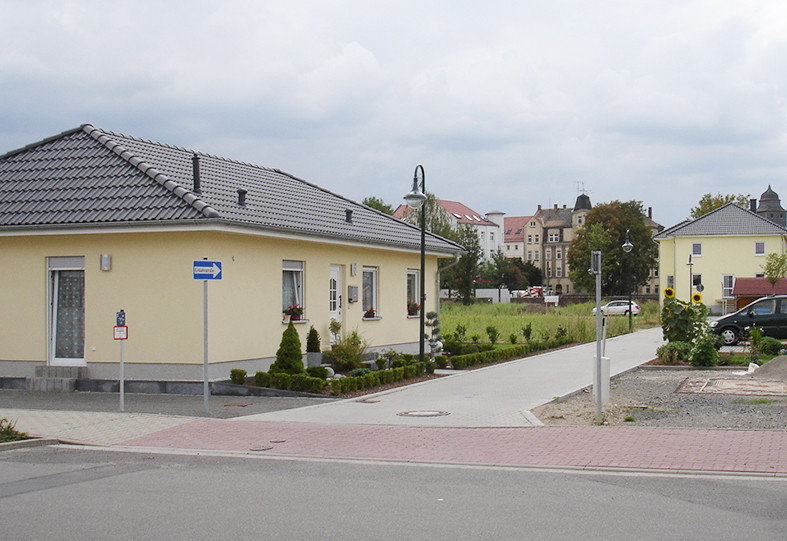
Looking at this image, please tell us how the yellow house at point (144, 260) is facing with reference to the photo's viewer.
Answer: facing the viewer and to the right of the viewer

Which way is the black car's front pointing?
to the viewer's left

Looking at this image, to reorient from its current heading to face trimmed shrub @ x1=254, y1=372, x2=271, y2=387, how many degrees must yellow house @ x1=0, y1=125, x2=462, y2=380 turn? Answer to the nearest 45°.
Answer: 0° — it already faces it

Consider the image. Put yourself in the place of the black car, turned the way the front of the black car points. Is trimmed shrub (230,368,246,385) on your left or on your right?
on your left

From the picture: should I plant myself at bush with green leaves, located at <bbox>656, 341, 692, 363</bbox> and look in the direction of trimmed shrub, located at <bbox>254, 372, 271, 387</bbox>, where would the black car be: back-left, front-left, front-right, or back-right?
back-right

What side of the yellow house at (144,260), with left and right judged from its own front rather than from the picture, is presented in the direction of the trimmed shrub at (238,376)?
front

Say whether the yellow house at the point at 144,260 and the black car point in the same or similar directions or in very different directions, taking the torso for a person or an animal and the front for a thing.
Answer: very different directions

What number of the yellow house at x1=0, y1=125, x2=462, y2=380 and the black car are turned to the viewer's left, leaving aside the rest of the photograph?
1

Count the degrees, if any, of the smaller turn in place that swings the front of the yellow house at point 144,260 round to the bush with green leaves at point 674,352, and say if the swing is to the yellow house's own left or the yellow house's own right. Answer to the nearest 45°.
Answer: approximately 45° to the yellow house's own left

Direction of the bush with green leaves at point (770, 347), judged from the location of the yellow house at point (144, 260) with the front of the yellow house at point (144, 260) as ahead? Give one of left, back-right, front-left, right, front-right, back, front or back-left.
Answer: front-left

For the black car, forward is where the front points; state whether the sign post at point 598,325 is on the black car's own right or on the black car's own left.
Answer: on the black car's own left
